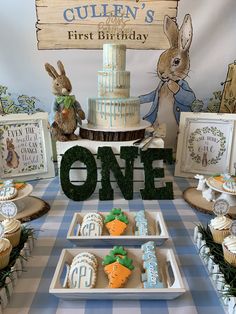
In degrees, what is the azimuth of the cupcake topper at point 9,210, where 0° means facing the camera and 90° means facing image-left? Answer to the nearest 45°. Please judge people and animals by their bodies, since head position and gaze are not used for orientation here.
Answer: approximately 0°

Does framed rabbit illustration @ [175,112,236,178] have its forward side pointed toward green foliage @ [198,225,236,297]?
yes

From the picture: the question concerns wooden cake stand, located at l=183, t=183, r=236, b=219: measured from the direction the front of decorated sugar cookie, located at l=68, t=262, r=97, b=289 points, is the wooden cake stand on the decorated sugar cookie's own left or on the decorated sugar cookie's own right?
on the decorated sugar cookie's own left

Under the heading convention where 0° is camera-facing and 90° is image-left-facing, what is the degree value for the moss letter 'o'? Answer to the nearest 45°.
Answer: approximately 0°

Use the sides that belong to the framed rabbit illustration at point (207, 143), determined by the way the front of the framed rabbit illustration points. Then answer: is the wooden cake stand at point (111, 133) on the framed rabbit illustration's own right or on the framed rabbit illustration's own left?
on the framed rabbit illustration's own right

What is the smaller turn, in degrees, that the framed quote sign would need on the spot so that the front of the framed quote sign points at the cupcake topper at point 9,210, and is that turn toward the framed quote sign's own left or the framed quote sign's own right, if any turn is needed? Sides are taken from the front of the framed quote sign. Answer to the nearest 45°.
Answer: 0° — it already faces it
